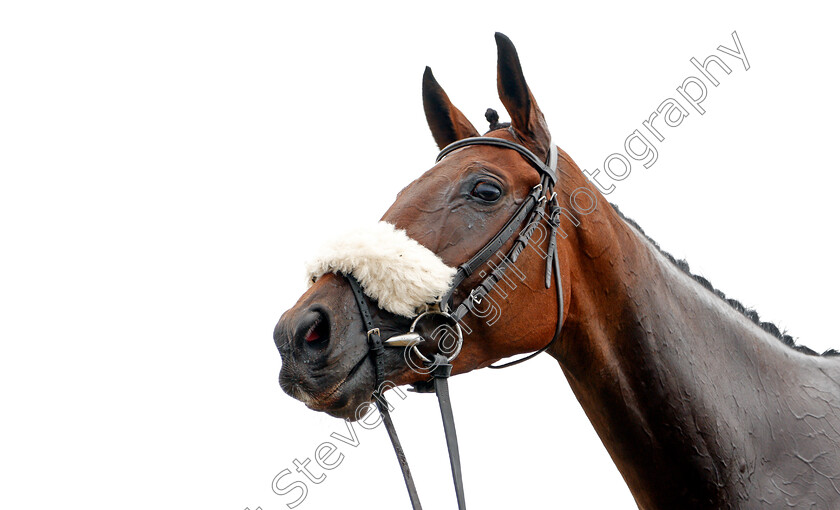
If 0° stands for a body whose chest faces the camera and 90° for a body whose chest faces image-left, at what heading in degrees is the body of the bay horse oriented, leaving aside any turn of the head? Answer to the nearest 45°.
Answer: approximately 90°
